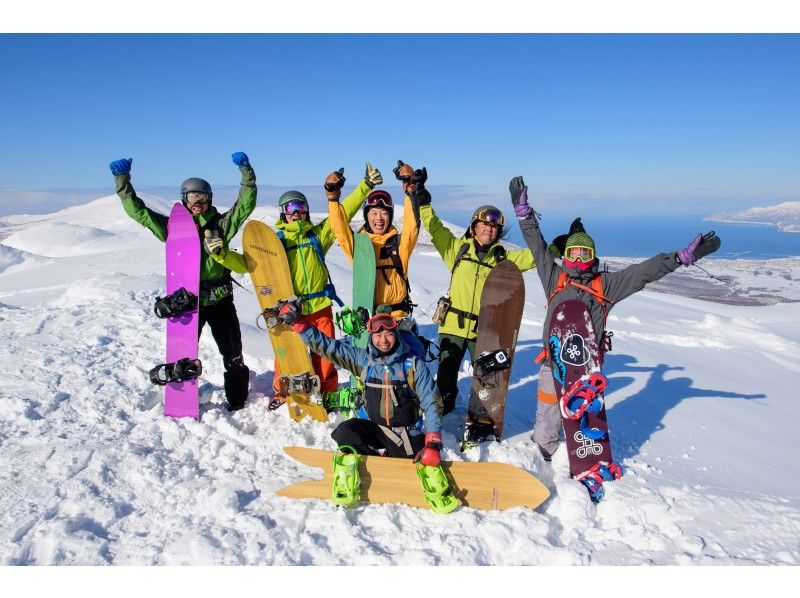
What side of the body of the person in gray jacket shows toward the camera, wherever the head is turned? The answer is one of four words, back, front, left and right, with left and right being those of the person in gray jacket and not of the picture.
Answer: front

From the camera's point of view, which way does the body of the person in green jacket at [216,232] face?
toward the camera

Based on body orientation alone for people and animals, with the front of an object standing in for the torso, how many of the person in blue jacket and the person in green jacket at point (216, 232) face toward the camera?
2

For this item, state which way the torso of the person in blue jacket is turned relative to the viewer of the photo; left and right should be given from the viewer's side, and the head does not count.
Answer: facing the viewer

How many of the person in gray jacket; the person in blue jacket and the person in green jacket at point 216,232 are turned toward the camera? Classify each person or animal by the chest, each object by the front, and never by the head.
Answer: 3

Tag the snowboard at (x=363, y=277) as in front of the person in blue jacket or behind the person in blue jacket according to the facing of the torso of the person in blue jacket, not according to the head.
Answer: behind

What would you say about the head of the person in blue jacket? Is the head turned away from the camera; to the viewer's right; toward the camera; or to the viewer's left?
toward the camera

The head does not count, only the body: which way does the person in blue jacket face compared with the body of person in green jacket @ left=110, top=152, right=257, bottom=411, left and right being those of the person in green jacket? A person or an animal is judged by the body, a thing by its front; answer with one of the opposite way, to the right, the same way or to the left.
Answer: the same way

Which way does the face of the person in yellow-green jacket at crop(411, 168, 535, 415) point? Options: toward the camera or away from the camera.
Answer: toward the camera

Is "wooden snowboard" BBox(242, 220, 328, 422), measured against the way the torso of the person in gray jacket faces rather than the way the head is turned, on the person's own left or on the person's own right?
on the person's own right

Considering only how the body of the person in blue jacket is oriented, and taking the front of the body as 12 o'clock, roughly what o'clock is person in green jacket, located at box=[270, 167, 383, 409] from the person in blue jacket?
The person in green jacket is roughly at 5 o'clock from the person in blue jacket.
